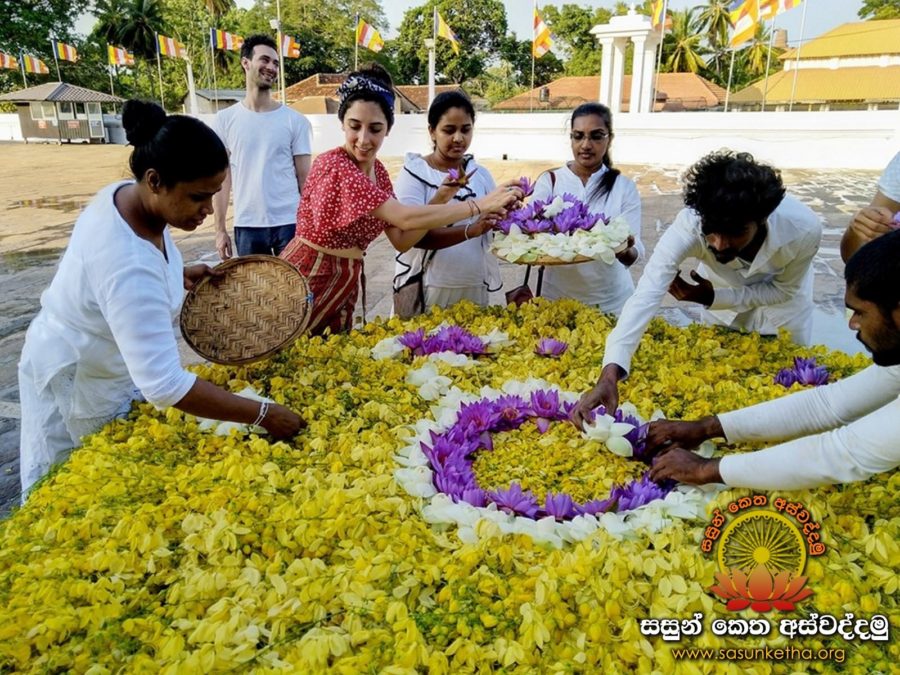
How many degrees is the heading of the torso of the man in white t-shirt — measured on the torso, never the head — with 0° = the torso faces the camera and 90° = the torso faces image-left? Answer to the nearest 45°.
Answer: approximately 0°

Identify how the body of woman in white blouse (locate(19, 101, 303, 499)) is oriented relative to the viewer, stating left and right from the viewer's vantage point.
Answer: facing to the right of the viewer

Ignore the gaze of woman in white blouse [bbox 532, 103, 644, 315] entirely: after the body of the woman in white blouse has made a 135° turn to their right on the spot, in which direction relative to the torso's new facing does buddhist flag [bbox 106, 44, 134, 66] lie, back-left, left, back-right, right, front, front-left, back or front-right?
front

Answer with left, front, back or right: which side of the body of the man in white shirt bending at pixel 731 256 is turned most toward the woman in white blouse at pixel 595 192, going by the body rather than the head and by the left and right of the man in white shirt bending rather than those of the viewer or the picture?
right

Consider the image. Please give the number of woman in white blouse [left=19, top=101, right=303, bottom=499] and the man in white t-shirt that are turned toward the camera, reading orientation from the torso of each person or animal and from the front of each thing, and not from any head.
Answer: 1

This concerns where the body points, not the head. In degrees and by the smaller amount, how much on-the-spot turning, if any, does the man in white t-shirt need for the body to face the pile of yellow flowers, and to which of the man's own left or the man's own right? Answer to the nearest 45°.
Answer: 0° — they already face it

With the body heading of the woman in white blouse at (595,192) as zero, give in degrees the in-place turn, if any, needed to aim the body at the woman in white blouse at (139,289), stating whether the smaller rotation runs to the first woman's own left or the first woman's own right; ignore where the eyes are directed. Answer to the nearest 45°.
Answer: approximately 45° to the first woman's own right

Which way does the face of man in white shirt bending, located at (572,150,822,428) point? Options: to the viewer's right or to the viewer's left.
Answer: to the viewer's left

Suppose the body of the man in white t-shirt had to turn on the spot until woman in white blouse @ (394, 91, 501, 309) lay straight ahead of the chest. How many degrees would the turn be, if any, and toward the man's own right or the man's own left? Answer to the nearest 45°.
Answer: approximately 45° to the man's own left

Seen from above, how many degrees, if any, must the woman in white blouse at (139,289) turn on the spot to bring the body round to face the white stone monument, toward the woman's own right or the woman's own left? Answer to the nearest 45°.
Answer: approximately 45° to the woman's own left

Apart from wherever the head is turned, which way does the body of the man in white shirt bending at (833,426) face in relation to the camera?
to the viewer's left

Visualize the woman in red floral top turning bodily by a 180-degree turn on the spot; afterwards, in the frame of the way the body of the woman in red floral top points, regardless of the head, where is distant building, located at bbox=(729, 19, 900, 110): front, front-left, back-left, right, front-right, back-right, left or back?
right

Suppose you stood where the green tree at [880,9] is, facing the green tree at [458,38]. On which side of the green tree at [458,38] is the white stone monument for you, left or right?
left

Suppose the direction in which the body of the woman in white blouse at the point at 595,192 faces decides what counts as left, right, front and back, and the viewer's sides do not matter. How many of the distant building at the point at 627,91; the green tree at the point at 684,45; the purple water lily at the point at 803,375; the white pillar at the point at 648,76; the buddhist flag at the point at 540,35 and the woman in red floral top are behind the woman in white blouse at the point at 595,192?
4

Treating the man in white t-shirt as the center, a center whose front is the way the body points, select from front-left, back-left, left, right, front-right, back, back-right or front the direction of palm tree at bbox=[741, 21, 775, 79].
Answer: back-left

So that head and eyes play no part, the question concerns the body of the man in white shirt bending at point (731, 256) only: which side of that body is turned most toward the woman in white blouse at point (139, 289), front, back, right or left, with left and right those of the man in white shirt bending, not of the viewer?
front

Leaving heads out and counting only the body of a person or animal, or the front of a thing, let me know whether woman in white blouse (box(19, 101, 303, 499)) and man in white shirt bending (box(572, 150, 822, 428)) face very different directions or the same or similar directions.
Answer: very different directions

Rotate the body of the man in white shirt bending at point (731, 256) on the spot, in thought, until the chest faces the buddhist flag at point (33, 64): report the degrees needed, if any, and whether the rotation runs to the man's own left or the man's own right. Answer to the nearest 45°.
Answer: approximately 90° to the man's own right
